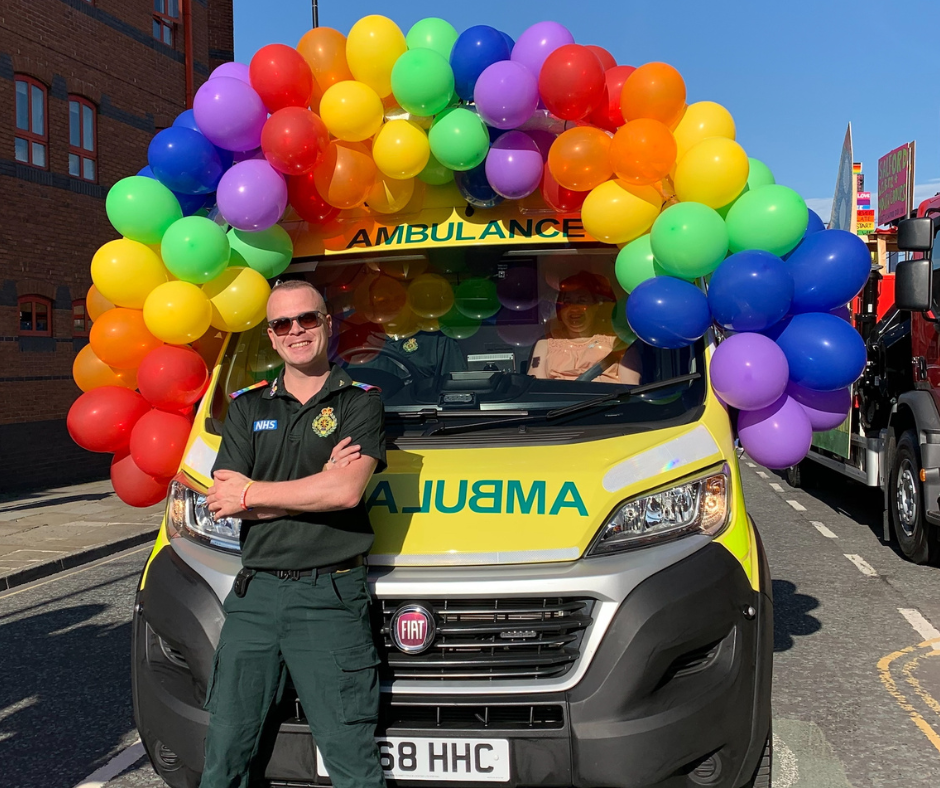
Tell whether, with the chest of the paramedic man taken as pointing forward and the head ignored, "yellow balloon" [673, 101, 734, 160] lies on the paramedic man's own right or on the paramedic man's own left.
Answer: on the paramedic man's own left

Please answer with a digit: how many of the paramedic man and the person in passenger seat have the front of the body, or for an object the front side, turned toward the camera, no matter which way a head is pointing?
2

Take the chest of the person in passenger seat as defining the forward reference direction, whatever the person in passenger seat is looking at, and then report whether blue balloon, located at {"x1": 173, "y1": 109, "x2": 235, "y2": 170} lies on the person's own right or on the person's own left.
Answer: on the person's own right

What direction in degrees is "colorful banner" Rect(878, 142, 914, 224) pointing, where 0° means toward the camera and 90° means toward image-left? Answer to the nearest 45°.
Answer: approximately 45°

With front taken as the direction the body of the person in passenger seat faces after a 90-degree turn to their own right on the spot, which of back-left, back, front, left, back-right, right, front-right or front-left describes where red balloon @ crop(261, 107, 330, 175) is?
front

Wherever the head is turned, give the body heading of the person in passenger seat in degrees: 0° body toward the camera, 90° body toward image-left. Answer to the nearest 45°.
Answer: approximately 0°
